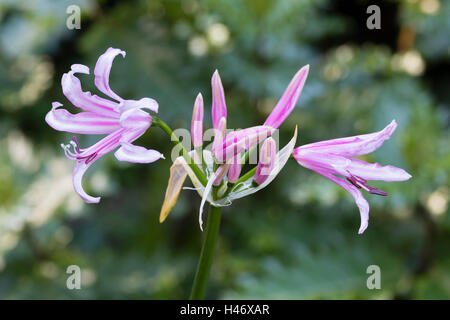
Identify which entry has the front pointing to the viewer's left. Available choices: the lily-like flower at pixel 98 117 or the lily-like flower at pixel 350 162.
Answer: the lily-like flower at pixel 98 117

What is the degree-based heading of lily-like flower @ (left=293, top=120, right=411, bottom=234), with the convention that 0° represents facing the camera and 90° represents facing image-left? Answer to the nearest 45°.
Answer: approximately 270°

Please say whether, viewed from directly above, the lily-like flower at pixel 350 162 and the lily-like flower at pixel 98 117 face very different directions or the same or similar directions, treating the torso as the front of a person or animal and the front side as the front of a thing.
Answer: very different directions

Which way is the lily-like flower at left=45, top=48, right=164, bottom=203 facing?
to the viewer's left

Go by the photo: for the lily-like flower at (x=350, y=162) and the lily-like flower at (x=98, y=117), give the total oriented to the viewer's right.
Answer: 1
